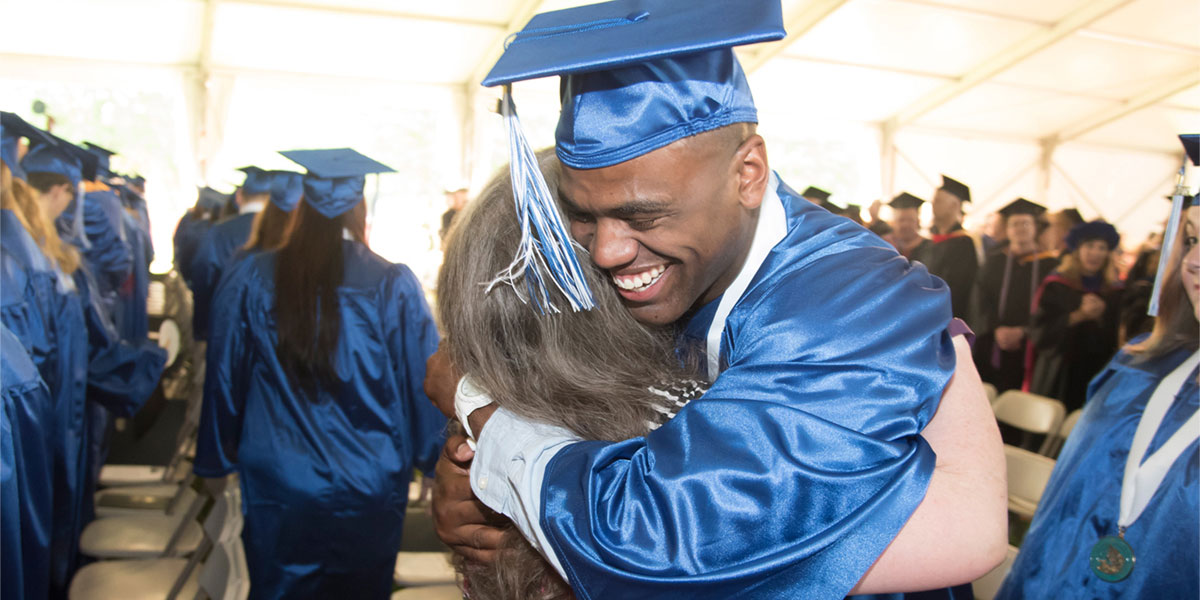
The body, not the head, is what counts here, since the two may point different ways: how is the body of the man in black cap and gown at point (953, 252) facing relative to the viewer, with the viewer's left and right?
facing the viewer and to the left of the viewer

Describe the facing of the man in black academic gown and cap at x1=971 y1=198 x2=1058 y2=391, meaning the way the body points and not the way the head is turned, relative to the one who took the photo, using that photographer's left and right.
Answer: facing the viewer

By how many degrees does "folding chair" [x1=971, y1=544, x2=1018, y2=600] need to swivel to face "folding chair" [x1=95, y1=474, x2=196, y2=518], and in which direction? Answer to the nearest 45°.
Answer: approximately 45° to its right

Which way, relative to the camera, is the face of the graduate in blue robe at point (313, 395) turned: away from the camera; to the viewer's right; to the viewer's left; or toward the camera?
away from the camera

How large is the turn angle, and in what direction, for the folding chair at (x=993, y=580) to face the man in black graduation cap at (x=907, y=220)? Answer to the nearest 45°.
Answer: approximately 135° to its right

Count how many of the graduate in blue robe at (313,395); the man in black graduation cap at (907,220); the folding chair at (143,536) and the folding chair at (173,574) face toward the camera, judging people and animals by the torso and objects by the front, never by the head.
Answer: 1

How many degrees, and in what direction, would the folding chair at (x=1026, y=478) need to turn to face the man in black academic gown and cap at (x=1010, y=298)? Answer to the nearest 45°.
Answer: approximately 135° to its right

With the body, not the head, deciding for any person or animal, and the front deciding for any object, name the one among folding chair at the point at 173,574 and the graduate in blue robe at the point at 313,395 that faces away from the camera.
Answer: the graduate in blue robe

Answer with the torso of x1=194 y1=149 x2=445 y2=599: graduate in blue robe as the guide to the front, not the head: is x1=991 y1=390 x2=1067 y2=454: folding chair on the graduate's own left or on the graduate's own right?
on the graduate's own right

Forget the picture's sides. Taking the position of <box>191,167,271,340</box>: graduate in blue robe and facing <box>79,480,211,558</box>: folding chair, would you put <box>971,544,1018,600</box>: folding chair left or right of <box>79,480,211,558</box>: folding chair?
left
